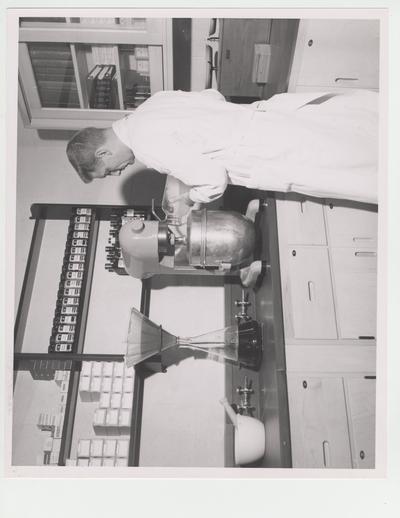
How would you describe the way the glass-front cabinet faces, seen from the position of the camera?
facing the viewer

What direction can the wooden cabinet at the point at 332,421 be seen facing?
toward the camera

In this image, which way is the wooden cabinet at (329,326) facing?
toward the camera
